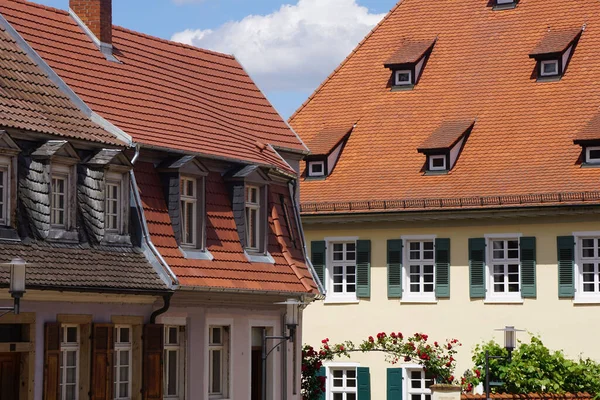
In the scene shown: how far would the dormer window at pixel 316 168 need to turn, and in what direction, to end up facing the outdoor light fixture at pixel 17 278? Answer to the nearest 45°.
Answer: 0° — it already faces it

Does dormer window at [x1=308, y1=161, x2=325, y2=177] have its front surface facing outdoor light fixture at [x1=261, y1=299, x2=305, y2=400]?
yes

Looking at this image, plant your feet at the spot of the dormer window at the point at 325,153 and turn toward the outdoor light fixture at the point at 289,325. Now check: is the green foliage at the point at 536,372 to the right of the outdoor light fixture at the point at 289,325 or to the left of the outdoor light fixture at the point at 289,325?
left

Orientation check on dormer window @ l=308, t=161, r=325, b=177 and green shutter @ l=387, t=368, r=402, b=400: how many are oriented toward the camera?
2

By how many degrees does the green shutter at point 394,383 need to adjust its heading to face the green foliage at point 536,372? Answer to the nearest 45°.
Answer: approximately 45° to its left

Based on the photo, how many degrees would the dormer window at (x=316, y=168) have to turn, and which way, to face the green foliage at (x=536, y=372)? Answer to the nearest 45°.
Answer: approximately 45° to its left
